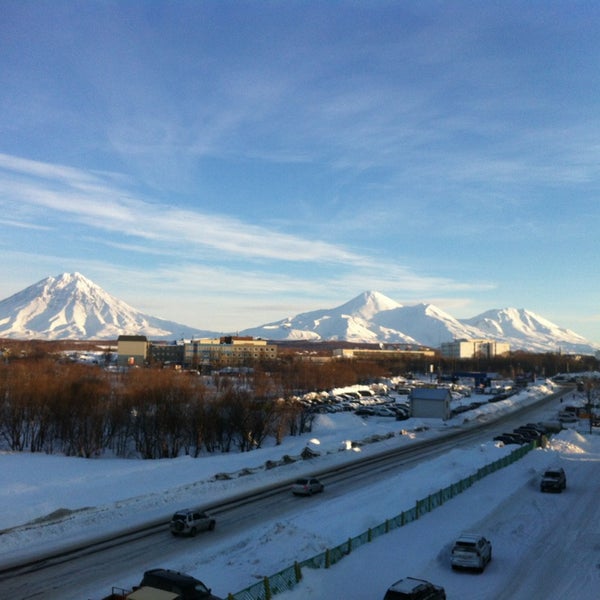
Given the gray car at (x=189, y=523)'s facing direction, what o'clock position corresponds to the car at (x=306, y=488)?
The car is roughly at 12 o'clock from the gray car.

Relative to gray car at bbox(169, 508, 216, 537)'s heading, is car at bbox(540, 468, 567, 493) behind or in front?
in front

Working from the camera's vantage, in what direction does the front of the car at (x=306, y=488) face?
facing away from the viewer and to the right of the viewer

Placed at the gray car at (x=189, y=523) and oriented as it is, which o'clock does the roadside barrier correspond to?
The roadside barrier is roughly at 3 o'clock from the gray car.

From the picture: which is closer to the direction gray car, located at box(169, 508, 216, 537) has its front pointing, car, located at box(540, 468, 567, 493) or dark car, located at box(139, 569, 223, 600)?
the car

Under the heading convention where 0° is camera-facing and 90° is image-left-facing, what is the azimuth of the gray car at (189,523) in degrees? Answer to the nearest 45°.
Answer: approximately 225°

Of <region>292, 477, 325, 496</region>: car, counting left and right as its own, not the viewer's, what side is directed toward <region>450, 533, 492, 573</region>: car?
right

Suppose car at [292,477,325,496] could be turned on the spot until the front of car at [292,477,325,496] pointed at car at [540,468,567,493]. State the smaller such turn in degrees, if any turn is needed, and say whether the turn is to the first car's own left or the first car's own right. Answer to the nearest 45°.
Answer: approximately 45° to the first car's own right

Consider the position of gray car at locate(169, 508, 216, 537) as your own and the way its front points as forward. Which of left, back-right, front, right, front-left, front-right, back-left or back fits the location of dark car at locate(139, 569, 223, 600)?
back-right

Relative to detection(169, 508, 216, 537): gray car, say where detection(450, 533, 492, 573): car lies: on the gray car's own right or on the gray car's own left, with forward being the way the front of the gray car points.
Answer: on the gray car's own right

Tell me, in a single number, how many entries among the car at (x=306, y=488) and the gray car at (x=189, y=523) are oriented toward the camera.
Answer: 0
